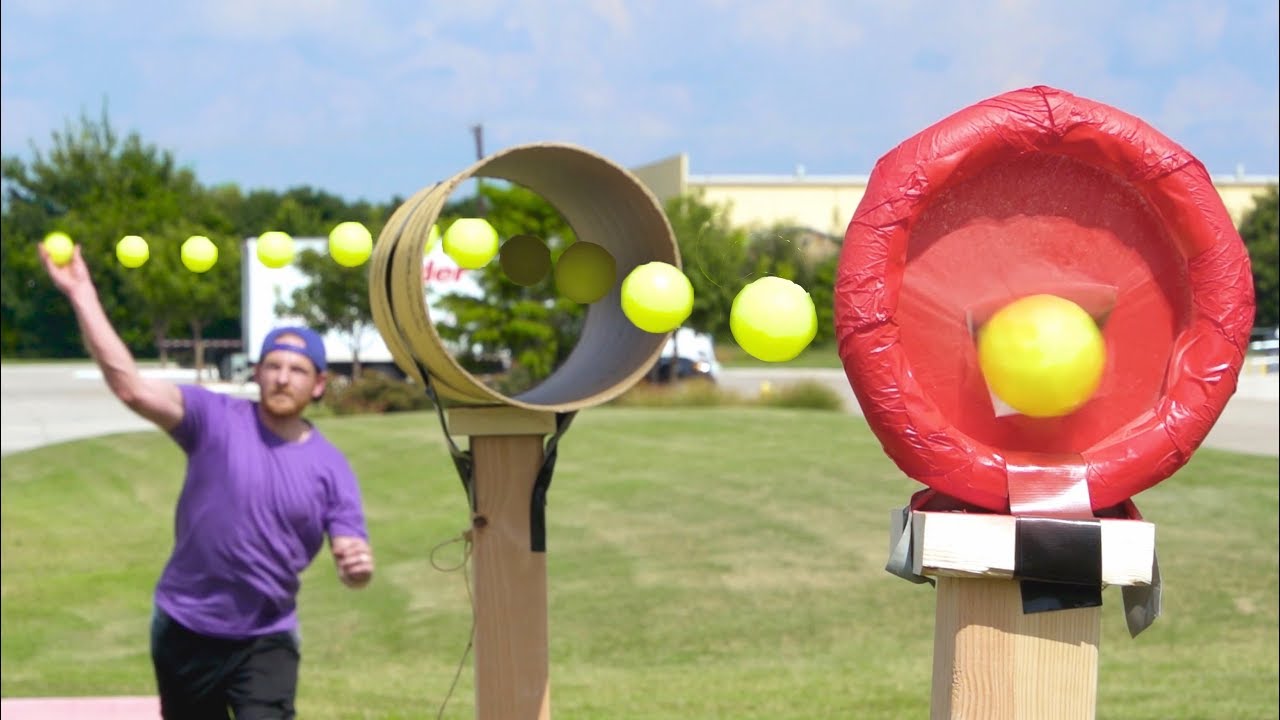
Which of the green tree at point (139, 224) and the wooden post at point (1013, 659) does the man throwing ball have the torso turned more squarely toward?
the wooden post

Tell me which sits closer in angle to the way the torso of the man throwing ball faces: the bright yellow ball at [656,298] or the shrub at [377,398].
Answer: the bright yellow ball

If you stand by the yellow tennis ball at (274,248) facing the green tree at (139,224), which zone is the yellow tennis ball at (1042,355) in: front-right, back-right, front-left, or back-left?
back-right

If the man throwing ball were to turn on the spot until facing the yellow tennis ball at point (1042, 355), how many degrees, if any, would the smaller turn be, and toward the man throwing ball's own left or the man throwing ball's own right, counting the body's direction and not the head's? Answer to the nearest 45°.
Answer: approximately 45° to the man throwing ball's own left

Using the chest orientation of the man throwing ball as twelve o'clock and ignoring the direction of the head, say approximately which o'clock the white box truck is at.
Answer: The white box truck is roughly at 6 o'clock from the man throwing ball.

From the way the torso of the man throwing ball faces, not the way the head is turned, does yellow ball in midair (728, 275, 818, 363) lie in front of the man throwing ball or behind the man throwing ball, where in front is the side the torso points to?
in front

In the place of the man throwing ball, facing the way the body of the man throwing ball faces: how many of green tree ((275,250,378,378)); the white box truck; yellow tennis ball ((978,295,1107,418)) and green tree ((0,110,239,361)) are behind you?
3

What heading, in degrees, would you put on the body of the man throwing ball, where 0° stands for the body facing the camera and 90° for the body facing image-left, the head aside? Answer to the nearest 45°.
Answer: approximately 0°
